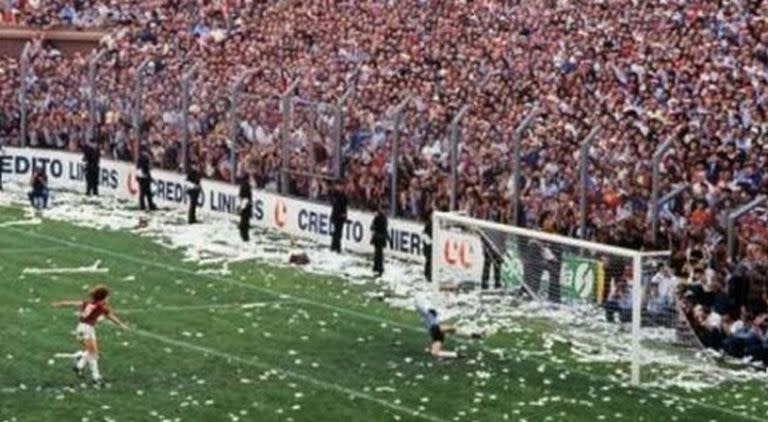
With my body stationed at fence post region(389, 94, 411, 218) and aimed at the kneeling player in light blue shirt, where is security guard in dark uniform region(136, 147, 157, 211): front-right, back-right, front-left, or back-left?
back-right

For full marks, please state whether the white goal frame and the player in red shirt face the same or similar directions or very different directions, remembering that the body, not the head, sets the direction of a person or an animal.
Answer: very different directions

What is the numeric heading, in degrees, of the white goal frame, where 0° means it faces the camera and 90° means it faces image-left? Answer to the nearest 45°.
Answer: approximately 45°

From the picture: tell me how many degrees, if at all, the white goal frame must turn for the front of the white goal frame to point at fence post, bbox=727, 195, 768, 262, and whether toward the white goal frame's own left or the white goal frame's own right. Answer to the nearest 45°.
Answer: approximately 180°

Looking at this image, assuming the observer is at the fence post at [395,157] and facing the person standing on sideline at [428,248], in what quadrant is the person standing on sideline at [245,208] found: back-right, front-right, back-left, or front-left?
back-right

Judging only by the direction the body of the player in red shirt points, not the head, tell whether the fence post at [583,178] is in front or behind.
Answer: in front

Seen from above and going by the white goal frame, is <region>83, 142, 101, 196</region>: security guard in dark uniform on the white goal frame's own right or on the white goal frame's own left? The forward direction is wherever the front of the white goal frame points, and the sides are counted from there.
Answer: on the white goal frame's own right

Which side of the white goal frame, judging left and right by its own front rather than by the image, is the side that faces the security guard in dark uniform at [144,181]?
right

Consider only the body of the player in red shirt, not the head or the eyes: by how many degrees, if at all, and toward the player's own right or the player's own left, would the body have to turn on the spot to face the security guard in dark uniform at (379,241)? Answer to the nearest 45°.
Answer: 0° — they already face them

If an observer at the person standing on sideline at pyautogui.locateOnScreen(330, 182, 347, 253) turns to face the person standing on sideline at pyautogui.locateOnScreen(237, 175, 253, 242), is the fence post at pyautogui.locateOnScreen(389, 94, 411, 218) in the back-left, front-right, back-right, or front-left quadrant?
back-right

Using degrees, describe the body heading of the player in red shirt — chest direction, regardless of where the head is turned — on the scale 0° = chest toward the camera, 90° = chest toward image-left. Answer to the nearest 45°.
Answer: approximately 225°

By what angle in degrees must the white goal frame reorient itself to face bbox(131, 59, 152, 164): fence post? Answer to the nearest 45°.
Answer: approximately 90° to its right
